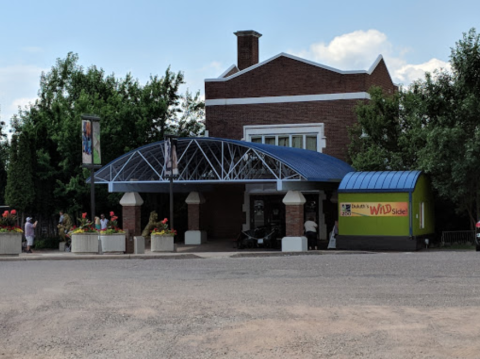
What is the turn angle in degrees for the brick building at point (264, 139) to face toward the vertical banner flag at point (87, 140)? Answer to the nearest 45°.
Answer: approximately 45° to its right

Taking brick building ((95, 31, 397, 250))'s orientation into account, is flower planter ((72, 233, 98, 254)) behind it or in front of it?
in front

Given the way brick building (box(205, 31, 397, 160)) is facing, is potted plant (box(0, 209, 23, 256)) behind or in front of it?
in front

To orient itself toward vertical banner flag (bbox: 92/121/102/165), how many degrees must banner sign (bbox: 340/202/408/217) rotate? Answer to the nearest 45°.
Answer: approximately 90° to its right

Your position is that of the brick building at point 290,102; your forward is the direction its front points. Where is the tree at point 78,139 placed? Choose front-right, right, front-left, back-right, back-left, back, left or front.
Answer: right

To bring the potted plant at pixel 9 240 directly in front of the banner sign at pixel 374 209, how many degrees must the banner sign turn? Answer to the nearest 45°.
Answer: approximately 45° to its right

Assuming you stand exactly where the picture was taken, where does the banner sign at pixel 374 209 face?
facing the viewer

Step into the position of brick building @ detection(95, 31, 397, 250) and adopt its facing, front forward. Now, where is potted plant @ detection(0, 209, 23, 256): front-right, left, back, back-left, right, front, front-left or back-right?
front-right

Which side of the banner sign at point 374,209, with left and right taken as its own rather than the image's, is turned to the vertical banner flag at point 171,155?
right

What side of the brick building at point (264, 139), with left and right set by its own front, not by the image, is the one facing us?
front

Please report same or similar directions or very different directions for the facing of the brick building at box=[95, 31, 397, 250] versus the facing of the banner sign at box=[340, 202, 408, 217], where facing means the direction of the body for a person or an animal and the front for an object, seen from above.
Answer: same or similar directions

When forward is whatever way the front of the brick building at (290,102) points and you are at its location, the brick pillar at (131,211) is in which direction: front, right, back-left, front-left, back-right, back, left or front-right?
front-right

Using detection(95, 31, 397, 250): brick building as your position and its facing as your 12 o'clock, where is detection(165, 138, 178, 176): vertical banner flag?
The vertical banner flag is roughly at 1 o'clock from the brick building.
